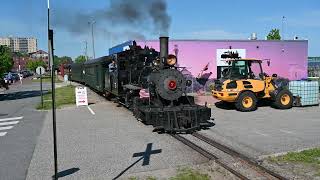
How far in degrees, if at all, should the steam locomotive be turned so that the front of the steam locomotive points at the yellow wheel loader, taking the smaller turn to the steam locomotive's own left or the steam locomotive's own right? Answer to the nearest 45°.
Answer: approximately 90° to the steam locomotive's own left

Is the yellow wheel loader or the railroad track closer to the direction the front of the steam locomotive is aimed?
the railroad track

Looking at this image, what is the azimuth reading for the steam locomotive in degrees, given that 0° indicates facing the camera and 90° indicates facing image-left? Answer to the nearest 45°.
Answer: approximately 315°

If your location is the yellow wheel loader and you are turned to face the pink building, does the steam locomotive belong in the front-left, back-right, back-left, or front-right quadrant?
back-left

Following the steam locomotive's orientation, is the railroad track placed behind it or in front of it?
in front

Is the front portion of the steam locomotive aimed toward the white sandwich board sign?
no

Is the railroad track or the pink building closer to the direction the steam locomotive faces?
the railroad track

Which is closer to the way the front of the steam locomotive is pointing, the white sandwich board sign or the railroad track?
the railroad track

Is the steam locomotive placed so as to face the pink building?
no
